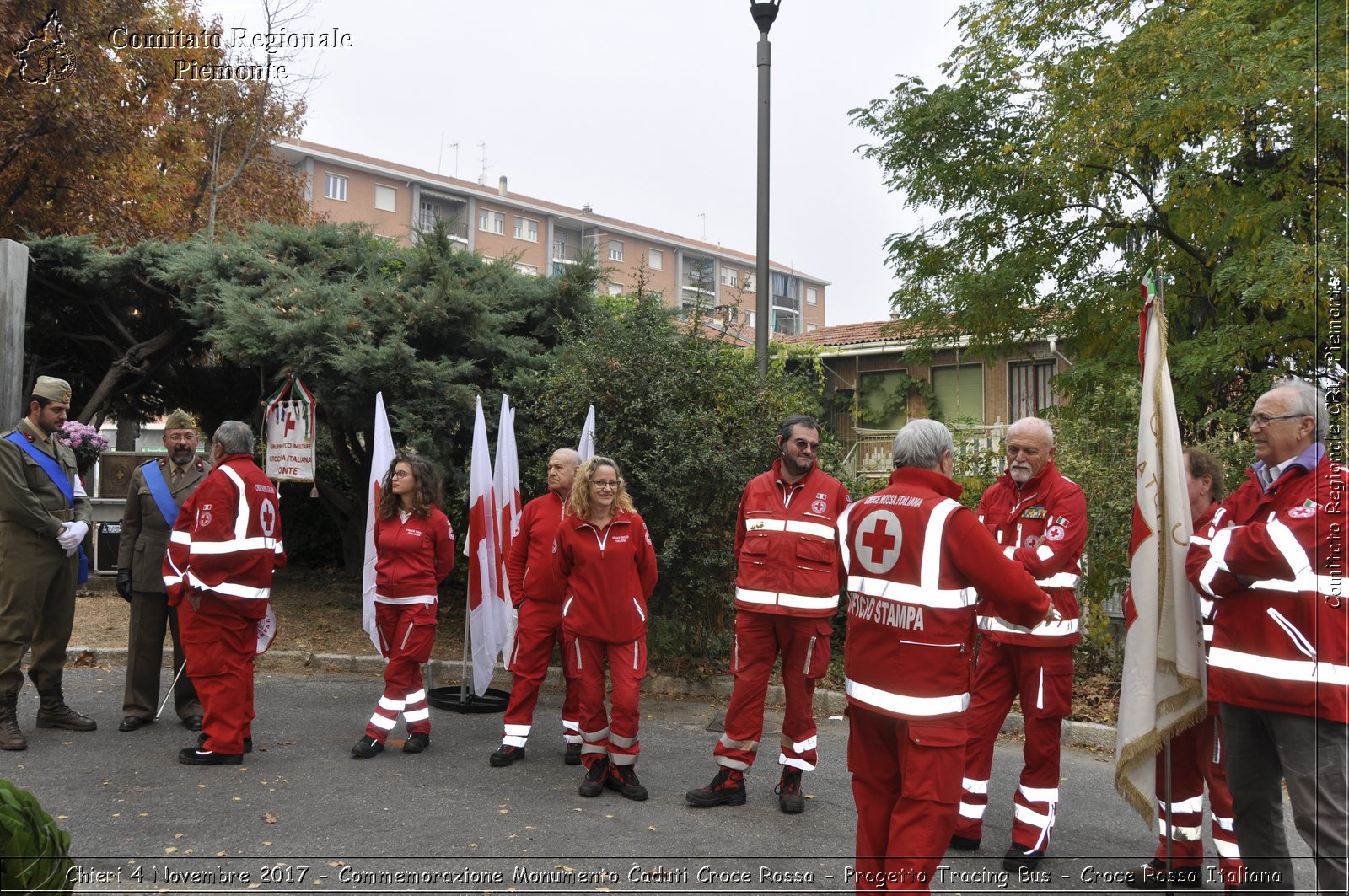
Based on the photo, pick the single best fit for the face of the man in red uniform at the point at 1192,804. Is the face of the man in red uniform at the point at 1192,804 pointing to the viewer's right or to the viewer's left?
to the viewer's left

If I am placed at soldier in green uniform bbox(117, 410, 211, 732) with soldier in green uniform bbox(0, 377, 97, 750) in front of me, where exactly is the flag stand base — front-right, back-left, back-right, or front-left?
back-left

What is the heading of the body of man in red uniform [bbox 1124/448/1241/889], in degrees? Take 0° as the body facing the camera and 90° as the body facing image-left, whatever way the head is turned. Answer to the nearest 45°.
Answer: approximately 90°

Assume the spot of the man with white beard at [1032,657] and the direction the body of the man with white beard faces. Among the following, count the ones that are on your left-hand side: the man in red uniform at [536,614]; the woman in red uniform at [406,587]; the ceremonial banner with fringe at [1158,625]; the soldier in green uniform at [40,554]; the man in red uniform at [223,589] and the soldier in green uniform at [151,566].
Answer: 1

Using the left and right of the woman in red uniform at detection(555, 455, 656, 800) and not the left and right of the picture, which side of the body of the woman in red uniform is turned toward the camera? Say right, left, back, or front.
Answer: front

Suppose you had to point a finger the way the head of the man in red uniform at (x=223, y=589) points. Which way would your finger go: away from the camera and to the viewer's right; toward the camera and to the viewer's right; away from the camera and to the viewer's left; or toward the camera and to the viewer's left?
away from the camera and to the viewer's left

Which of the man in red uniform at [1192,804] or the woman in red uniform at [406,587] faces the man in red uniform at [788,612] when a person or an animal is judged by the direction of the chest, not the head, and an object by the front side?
the man in red uniform at [1192,804]

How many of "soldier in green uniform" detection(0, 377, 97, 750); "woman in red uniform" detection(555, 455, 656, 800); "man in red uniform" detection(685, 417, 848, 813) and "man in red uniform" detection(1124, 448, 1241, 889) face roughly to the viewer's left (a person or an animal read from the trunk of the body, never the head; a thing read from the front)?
1

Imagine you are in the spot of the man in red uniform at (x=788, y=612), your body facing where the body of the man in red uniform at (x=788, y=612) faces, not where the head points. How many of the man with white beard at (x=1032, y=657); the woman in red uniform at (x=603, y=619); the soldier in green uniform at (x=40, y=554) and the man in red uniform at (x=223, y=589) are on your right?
3

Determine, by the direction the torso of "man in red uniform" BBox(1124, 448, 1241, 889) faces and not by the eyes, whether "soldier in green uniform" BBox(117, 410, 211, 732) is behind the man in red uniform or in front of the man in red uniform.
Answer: in front

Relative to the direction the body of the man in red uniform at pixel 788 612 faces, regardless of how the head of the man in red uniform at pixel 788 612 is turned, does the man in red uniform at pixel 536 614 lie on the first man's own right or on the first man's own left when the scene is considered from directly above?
on the first man's own right

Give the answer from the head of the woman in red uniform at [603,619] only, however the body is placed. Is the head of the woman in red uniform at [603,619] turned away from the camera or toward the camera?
toward the camera

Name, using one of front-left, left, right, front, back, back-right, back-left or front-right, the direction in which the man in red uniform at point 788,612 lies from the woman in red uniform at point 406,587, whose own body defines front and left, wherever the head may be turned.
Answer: left

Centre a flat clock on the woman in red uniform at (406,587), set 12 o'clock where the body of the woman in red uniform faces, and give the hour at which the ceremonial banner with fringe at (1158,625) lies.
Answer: The ceremonial banner with fringe is roughly at 9 o'clock from the woman in red uniform.

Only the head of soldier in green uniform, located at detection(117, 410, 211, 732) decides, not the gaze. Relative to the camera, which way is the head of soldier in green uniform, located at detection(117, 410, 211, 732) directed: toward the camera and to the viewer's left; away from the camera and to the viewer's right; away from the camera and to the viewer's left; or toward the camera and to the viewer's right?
toward the camera and to the viewer's right

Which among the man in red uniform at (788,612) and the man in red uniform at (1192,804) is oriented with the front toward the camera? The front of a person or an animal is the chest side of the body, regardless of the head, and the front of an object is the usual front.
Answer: the man in red uniform at (788,612)

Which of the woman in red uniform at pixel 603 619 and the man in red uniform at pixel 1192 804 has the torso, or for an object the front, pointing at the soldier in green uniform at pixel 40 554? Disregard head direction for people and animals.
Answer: the man in red uniform

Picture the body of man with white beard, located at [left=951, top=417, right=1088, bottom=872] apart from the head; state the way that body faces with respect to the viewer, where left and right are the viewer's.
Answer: facing the viewer and to the left of the viewer

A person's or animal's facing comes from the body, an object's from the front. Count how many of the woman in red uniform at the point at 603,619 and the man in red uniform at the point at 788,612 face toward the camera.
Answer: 2
